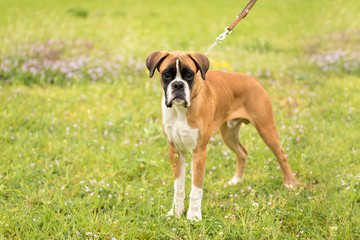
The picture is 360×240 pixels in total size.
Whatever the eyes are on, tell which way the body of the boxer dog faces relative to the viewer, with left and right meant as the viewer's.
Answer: facing the viewer and to the left of the viewer
